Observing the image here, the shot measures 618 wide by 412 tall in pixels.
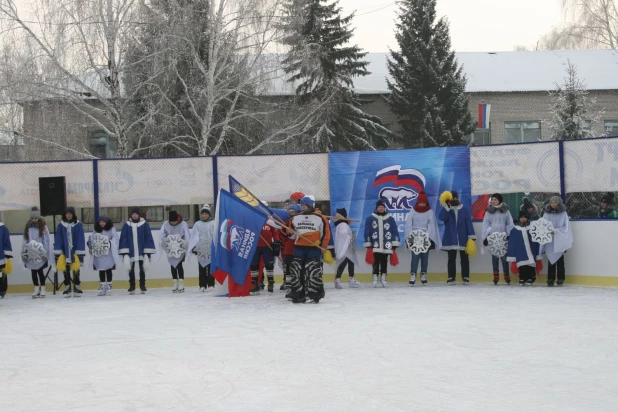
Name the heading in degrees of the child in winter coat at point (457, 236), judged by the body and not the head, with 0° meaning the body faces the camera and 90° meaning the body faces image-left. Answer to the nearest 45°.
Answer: approximately 0°

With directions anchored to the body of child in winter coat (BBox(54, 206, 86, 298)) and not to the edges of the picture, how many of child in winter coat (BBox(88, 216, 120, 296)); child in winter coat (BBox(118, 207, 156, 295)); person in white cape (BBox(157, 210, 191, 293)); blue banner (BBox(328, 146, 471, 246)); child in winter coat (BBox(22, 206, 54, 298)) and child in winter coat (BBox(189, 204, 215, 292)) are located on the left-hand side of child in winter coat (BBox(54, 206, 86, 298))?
5

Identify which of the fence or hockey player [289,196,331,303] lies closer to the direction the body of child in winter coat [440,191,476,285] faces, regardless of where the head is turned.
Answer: the hockey player

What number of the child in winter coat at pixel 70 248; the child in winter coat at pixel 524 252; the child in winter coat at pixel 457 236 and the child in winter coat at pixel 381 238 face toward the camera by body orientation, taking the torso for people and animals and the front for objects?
4

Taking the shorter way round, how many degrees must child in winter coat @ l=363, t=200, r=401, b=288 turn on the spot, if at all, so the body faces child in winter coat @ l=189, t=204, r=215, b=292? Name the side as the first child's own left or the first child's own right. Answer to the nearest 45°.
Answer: approximately 90° to the first child's own right

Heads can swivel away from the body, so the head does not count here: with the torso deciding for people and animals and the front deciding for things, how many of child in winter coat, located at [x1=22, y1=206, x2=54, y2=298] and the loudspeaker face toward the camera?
2

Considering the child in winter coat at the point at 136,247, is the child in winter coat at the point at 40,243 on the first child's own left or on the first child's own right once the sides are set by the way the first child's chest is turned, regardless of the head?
on the first child's own right

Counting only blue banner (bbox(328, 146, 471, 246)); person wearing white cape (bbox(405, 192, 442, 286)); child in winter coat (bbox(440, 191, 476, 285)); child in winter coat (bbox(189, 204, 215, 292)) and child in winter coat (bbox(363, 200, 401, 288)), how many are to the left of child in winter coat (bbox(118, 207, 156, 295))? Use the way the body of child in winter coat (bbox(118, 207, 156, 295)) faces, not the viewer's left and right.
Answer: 5

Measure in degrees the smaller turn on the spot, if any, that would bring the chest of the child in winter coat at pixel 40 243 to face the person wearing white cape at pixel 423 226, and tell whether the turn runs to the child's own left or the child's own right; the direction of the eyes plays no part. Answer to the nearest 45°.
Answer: approximately 90° to the child's own left

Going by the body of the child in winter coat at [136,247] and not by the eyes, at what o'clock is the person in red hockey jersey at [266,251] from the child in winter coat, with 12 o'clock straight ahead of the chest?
The person in red hockey jersey is roughly at 10 o'clock from the child in winter coat.

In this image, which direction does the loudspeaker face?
toward the camera

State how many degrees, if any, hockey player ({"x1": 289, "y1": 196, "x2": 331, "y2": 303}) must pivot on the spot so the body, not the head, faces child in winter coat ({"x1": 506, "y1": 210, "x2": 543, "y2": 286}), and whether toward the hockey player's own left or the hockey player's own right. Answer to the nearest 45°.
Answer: approximately 135° to the hockey player's own left

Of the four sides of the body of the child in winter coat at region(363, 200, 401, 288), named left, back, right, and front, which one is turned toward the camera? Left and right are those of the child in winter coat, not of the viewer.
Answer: front

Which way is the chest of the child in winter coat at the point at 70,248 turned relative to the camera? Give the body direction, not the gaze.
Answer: toward the camera
